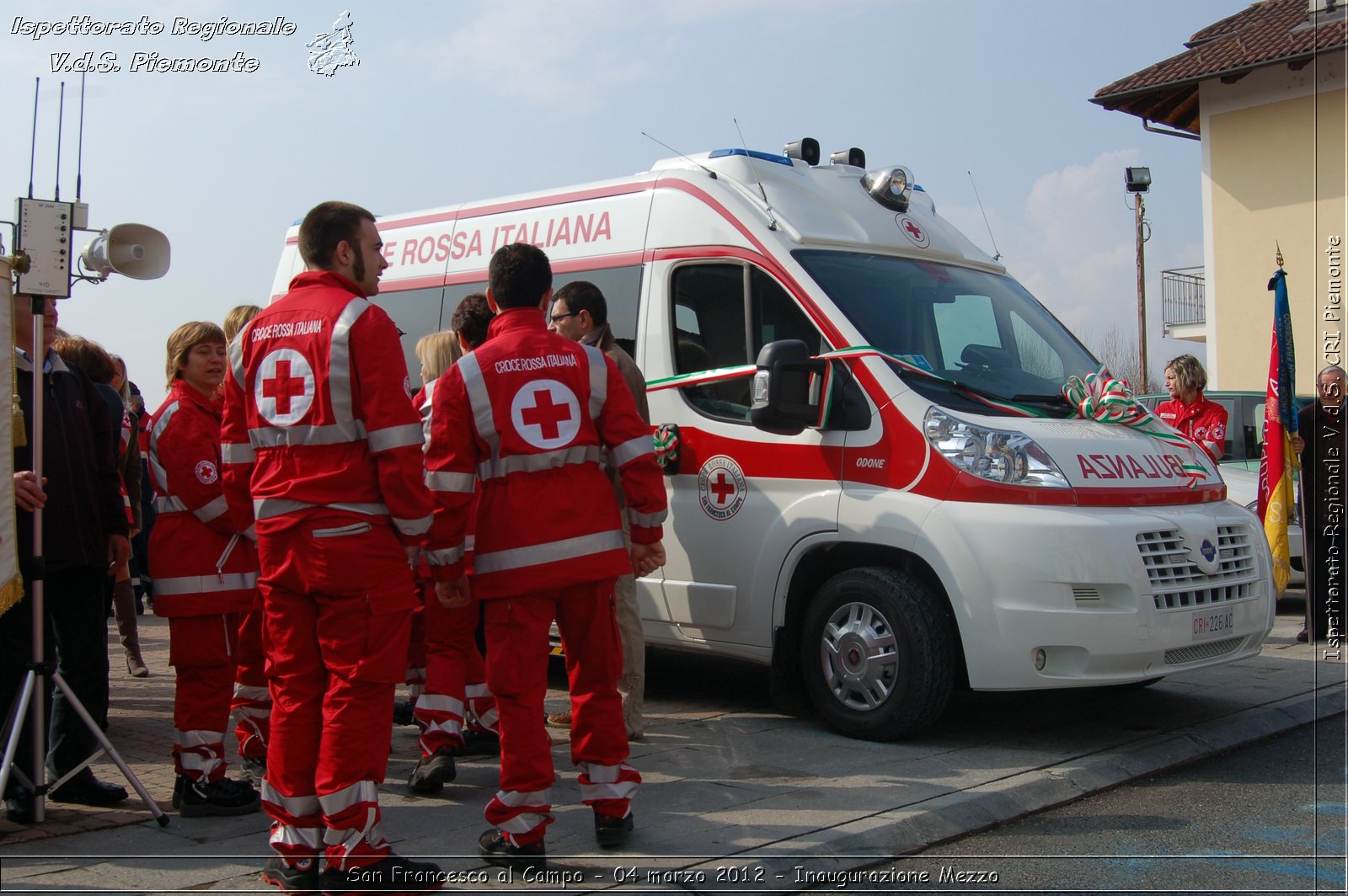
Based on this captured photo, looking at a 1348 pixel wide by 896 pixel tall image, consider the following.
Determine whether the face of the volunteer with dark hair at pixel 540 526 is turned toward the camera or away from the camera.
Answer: away from the camera

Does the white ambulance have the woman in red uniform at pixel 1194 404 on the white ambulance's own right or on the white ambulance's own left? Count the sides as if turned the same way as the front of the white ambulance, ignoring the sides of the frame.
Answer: on the white ambulance's own left

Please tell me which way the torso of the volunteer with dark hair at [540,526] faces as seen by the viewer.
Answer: away from the camera

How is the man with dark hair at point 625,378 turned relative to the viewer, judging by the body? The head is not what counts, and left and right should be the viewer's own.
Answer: facing to the left of the viewer

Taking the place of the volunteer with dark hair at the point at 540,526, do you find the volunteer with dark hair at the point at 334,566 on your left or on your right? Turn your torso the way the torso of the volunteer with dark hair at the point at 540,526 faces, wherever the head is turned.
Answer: on your left

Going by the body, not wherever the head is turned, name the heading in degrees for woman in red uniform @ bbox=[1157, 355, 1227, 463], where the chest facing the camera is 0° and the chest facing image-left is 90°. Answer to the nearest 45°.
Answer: approximately 45°

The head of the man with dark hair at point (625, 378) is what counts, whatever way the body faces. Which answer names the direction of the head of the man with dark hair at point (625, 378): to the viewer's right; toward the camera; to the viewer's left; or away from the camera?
to the viewer's left

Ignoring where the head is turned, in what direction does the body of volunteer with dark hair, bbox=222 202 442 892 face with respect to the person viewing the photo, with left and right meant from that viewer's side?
facing away from the viewer and to the right of the viewer
